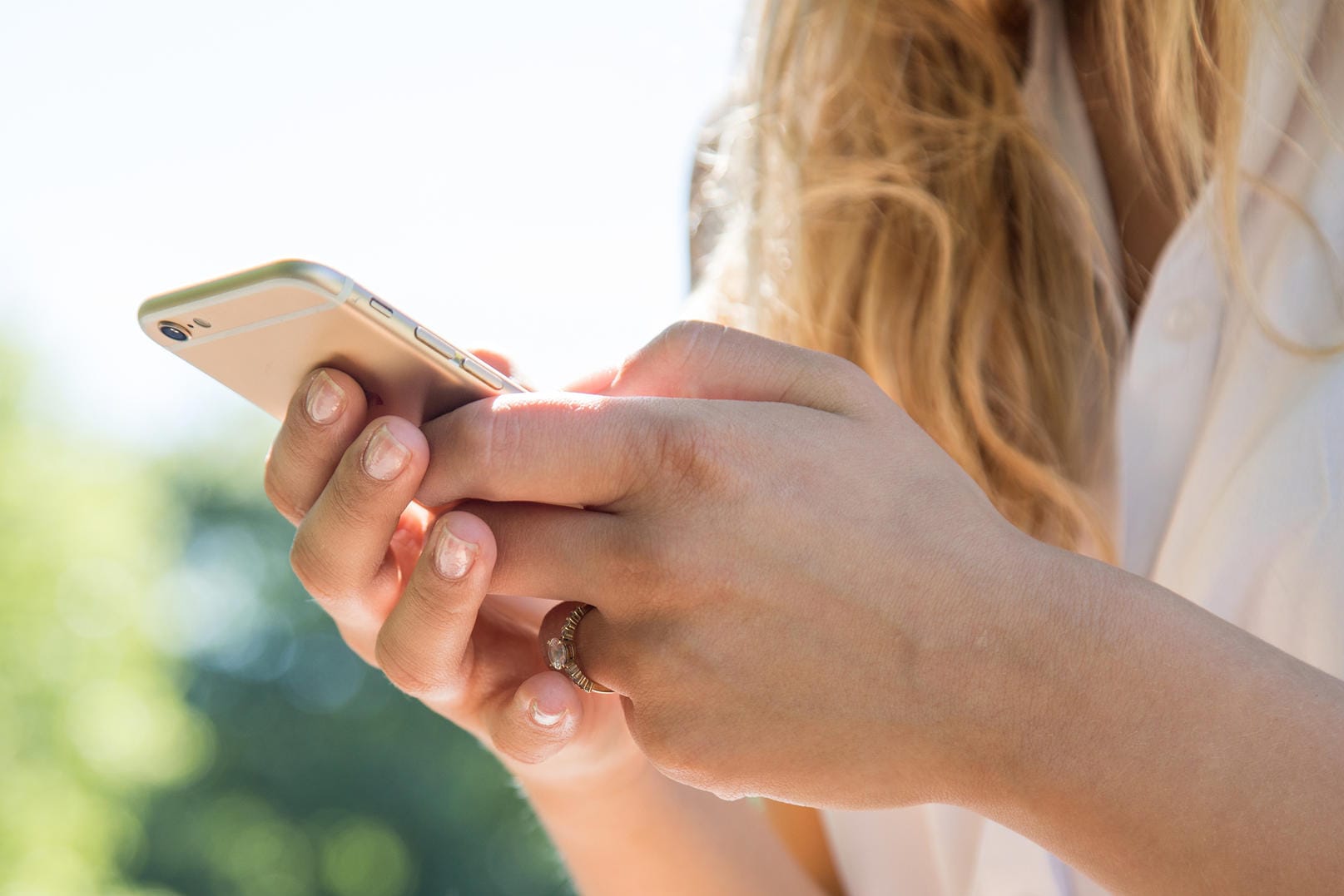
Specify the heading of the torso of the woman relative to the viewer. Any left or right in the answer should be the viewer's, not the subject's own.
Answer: facing the viewer and to the left of the viewer

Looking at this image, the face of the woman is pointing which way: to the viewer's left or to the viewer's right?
to the viewer's left
